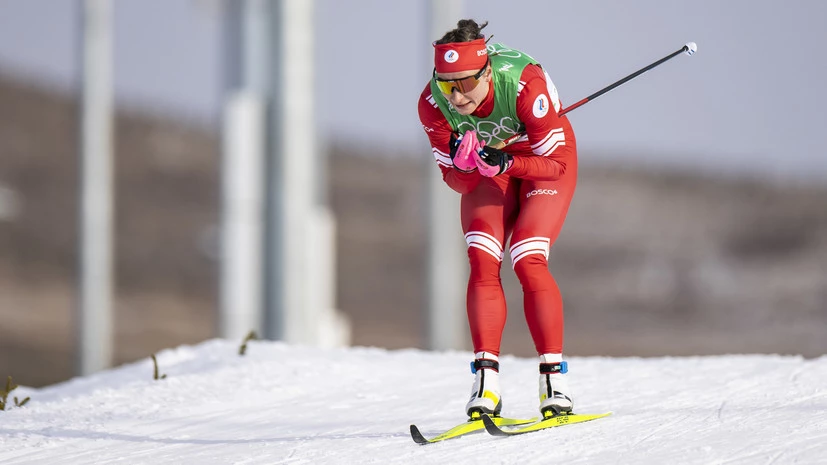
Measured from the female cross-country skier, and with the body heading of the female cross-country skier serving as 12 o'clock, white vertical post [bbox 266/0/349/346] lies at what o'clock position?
The white vertical post is roughly at 4 o'clock from the female cross-country skier.

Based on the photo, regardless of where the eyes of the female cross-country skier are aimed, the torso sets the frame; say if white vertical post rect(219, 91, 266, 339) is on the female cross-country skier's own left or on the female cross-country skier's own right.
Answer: on the female cross-country skier's own right

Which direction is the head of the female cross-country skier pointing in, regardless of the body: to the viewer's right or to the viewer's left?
to the viewer's left

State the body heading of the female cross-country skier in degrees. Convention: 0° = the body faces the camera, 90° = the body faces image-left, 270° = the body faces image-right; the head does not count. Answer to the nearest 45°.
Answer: approximately 45°

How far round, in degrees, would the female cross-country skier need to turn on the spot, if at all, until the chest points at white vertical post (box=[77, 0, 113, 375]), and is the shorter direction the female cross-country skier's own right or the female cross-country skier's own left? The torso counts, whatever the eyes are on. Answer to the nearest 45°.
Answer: approximately 90° to the female cross-country skier's own right

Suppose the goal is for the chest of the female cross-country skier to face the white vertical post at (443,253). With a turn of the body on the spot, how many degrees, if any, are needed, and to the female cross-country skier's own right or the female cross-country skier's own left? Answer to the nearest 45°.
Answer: approximately 135° to the female cross-country skier's own right

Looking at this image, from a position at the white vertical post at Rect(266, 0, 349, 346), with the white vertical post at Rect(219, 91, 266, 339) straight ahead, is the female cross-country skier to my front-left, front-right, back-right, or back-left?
back-left
